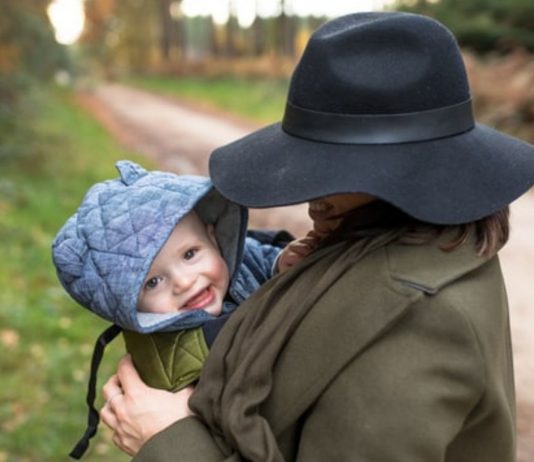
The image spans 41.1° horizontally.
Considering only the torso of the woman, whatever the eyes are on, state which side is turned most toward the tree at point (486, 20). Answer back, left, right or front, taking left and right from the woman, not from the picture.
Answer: right

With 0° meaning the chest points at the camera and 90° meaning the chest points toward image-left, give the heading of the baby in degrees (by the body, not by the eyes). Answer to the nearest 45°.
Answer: approximately 315°

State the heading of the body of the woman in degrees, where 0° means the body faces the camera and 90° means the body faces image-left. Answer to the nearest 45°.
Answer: approximately 90°

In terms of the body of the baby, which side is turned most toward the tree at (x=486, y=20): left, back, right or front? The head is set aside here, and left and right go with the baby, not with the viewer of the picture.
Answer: left
